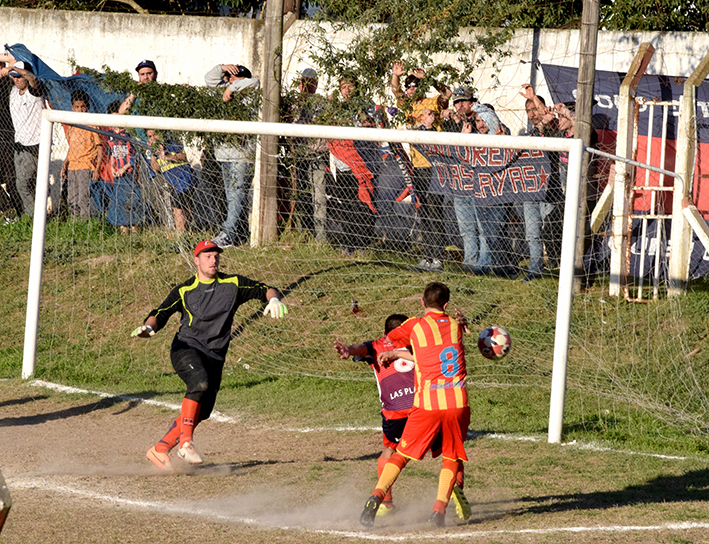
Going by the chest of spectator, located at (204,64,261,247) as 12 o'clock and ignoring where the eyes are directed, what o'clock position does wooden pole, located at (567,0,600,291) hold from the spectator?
The wooden pole is roughly at 8 o'clock from the spectator.

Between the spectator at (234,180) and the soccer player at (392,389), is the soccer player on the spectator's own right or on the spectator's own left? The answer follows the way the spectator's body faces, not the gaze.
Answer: on the spectator's own left

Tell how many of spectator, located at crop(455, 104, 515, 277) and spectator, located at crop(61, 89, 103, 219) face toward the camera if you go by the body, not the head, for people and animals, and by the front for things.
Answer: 2

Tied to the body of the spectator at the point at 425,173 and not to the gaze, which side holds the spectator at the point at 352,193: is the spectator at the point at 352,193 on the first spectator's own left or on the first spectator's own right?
on the first spectator's own right

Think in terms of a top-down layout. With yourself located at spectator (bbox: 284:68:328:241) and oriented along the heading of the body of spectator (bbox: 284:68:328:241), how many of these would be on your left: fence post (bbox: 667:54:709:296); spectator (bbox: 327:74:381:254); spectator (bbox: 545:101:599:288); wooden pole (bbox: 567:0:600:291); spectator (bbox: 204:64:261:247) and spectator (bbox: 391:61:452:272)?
5

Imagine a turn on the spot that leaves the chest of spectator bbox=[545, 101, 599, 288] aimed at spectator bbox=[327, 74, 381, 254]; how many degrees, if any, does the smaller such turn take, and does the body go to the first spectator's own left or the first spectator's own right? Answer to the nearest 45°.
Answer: approximately 45° to the first spectator's own right

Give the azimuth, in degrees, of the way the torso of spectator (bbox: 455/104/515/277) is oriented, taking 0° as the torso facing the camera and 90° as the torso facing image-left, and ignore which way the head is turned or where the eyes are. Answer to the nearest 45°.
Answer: approximately 0°

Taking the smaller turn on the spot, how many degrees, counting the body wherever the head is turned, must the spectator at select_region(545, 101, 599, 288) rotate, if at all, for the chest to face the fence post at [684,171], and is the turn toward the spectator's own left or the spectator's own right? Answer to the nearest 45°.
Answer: approximately 135° to the spectator's own left
